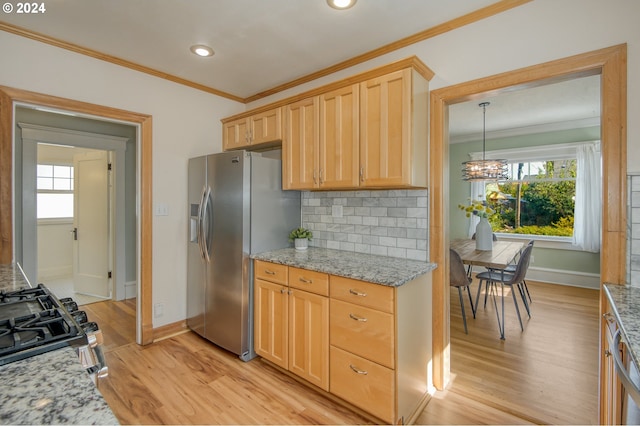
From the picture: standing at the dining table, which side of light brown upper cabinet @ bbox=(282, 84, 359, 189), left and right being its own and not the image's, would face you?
back

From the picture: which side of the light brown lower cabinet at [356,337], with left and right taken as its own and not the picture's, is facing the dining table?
back

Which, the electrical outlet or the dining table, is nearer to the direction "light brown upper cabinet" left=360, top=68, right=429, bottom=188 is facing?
the electrical outlet

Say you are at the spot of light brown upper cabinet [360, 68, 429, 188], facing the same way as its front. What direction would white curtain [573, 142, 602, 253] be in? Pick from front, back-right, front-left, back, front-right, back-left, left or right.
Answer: back

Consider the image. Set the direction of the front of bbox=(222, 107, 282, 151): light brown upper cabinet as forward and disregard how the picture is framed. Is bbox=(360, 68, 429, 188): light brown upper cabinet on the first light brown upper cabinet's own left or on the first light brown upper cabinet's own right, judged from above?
on the first light brown upper cabinet's own left

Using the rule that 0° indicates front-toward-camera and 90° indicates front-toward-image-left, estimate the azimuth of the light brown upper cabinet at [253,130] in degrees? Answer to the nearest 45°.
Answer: approximately 45°

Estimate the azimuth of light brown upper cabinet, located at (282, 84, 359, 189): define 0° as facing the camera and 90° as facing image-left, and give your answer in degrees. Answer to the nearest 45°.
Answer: approximately 45°

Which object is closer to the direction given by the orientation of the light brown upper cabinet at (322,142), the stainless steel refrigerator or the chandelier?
the stainless steel refrigerator

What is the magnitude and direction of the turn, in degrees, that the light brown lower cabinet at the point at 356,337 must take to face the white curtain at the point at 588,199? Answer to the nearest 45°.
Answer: approximately 180°

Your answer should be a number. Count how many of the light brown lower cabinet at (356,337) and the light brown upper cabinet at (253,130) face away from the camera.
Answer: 0

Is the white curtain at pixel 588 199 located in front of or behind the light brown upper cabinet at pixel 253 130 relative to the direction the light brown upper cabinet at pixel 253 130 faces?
behind

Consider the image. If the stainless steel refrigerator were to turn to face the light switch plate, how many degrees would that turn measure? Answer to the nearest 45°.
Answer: approximately 90° to its right

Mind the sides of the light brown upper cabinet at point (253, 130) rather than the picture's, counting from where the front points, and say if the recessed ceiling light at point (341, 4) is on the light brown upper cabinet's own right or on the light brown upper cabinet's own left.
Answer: on the light brown upper cabinet's own left

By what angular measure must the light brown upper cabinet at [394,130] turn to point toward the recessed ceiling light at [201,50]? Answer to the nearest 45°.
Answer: approximately 45° to its right
